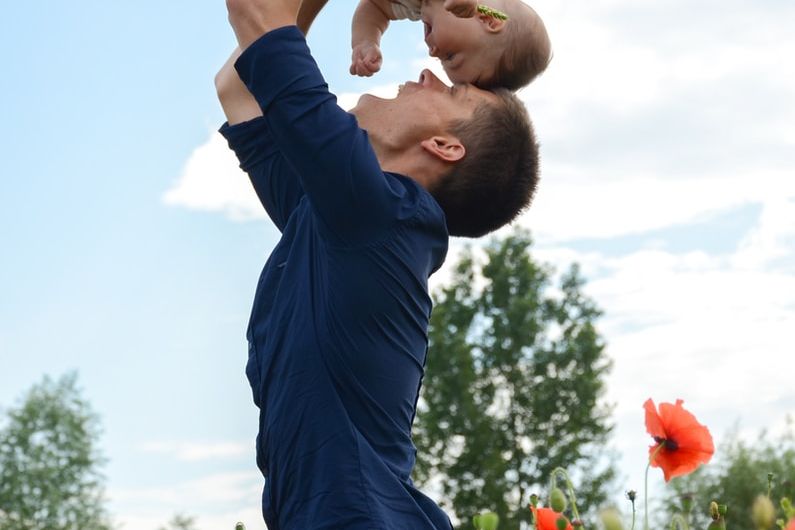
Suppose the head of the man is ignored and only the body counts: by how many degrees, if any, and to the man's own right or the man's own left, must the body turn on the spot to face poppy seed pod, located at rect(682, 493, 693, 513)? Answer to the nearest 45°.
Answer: approximately 135° to the man's own right

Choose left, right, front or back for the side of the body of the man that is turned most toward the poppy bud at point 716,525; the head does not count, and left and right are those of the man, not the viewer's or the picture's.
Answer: back

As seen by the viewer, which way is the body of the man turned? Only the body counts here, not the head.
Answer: to the viewer's left
